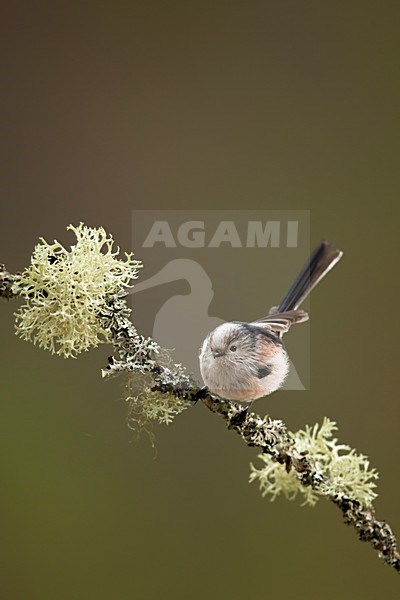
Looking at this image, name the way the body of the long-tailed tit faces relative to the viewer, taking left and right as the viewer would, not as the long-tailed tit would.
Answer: facing the viewer and to the left of the viewer
